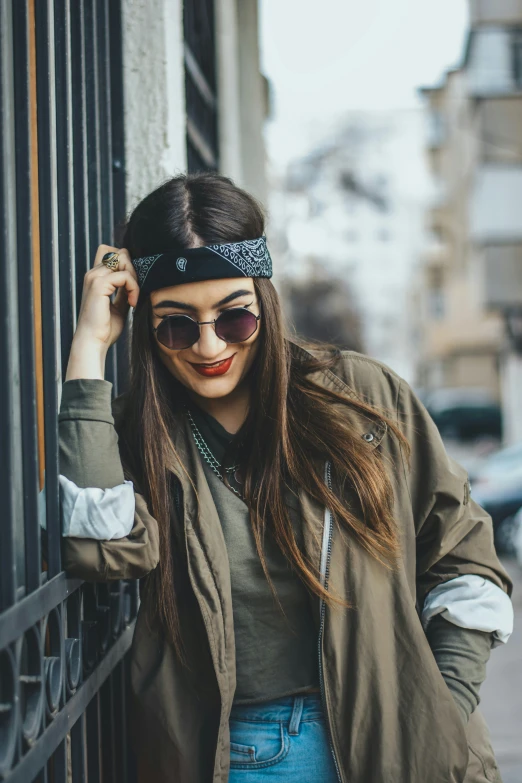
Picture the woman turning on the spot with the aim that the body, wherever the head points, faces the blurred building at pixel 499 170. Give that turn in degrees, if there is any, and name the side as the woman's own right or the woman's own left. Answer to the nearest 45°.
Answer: approximately 180°

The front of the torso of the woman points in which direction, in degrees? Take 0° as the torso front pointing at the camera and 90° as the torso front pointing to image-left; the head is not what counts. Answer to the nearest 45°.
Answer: approximately 0°

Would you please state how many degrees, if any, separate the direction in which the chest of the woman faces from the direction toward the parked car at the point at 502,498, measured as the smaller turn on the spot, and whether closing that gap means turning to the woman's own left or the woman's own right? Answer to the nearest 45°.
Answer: approximately 180°

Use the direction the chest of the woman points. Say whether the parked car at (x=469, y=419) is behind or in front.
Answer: behind
